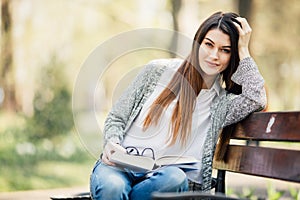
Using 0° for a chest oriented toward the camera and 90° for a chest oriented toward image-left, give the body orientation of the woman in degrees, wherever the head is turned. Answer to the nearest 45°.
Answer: approximately 0°

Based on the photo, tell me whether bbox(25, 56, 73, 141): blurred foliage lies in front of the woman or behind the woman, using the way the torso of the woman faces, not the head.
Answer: behind

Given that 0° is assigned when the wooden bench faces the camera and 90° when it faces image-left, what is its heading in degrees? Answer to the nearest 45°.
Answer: approximately 45°

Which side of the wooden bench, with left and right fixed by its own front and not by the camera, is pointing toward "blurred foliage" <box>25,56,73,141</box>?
right
